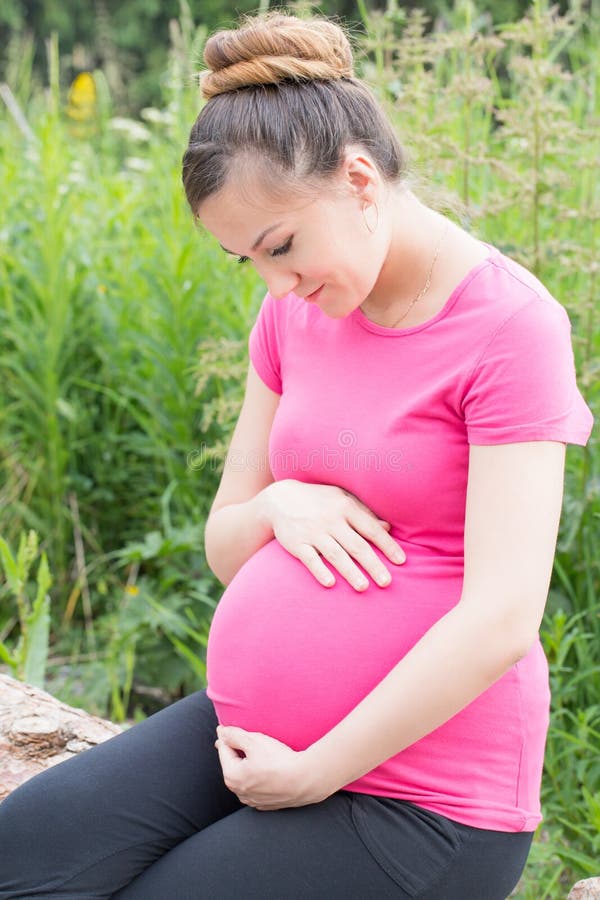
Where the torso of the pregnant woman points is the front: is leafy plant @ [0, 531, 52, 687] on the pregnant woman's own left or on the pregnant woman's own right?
on the pregnant woman's own right

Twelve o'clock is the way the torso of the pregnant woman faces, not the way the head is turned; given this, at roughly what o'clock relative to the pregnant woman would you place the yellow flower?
The yellow flower is roughly at 4 o'clock from the pregnant woman.

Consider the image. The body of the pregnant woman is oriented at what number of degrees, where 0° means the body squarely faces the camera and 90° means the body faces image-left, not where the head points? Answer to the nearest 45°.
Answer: approximately 45°
